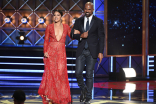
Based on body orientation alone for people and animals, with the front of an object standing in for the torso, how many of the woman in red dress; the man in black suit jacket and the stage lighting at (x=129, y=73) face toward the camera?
3

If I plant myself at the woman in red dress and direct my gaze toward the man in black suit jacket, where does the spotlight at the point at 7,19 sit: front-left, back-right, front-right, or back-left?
back-left

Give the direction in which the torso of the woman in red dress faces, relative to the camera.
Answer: toward the camera

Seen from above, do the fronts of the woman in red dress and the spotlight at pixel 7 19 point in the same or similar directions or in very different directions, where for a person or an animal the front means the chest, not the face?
same or similar directions

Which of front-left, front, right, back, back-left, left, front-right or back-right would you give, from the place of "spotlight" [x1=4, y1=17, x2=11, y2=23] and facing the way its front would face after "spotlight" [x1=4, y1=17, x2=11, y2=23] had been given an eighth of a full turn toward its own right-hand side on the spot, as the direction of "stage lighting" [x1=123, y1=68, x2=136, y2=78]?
left

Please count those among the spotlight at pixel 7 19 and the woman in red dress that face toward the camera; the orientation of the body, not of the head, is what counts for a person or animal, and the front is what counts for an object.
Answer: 2

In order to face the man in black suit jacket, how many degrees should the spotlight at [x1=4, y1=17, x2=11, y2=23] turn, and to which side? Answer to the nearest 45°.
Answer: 0° — it already faces them

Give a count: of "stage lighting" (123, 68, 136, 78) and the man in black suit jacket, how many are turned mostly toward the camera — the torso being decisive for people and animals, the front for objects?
2

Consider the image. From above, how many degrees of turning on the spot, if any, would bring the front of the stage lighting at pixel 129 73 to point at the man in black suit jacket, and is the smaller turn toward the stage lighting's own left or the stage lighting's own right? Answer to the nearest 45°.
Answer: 0° — it already faces them

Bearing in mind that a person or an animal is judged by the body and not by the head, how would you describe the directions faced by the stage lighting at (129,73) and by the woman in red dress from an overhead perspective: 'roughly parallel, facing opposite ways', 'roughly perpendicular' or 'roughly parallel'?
roughly parallel

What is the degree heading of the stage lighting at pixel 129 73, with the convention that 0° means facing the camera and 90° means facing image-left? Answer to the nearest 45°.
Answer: approximately 0°

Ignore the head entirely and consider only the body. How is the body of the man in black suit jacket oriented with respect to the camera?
toward the camera

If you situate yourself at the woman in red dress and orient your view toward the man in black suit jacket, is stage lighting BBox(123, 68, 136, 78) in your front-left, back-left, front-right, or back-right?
front-left

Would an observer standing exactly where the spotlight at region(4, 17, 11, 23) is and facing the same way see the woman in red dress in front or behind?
in front

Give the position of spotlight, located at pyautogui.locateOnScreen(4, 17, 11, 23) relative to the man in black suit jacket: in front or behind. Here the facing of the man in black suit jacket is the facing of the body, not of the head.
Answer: behind
